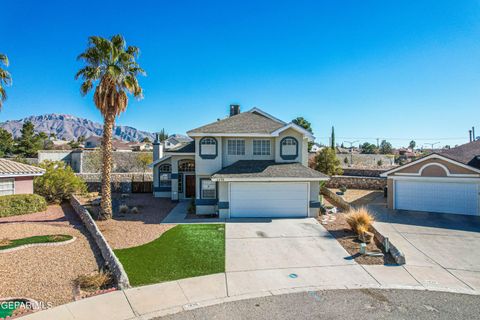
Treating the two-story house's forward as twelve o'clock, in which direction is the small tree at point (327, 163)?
The small tree is roughly at 7 o'clock from the two-story house.

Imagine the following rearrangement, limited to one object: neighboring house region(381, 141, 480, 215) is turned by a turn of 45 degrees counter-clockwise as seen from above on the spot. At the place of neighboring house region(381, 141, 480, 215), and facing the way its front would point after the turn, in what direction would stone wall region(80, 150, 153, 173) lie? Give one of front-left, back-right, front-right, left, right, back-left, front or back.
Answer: back-right

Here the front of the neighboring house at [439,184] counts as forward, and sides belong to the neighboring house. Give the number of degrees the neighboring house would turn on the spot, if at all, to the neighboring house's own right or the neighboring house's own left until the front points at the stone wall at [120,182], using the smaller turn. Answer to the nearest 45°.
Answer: approximately 90° to the neighboring house's own right

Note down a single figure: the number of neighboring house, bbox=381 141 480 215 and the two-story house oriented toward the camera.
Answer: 2

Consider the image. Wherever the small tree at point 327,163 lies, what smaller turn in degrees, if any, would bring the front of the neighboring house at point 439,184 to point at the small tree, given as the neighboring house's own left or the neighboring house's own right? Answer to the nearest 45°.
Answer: approximately 135° to the neighboring house's own right

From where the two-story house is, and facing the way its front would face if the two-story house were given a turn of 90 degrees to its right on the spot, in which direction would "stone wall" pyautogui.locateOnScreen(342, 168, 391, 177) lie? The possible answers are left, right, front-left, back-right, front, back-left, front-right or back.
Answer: back-right

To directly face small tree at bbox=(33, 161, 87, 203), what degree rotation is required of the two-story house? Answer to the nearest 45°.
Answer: approximately 90° to its right

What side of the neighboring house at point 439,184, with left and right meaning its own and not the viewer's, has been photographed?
front

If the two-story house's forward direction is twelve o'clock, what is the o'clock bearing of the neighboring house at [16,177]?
The neighboring house is roughly at 3 o'clock from the two-story house.

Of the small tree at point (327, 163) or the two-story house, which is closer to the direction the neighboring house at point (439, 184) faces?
the two-story house

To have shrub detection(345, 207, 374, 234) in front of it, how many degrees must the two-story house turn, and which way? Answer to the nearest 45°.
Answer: approximately 45° to its left

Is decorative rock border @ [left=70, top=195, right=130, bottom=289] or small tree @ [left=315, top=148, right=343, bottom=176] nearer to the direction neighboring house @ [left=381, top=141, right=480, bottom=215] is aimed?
the decorative rock border
